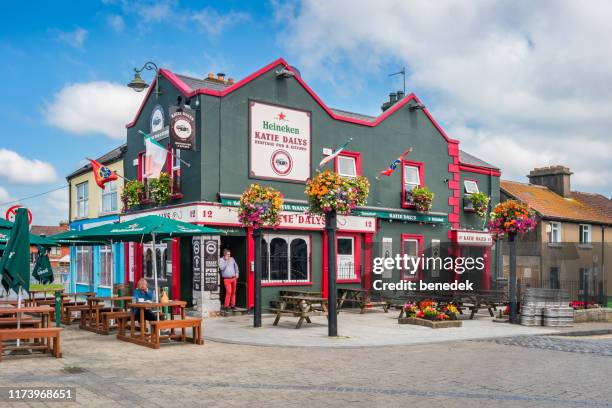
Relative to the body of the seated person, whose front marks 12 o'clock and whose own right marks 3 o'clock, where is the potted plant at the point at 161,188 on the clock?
The potted plant is roughly at 6 o'clock from the seated person.

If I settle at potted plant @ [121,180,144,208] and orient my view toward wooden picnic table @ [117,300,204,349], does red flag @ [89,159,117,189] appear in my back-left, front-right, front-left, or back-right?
back-right

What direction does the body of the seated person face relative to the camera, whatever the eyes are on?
toward the camera

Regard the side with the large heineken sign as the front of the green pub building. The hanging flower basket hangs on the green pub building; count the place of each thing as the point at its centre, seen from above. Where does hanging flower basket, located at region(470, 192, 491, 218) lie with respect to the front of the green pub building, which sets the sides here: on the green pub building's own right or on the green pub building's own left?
on the green pub building's own left

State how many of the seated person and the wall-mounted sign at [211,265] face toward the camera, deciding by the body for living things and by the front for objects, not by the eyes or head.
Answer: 2

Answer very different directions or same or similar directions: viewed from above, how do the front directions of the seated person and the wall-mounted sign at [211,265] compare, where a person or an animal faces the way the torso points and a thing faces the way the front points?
same or similar directions

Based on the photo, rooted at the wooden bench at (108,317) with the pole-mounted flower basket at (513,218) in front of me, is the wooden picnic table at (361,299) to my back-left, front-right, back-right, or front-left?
front-left

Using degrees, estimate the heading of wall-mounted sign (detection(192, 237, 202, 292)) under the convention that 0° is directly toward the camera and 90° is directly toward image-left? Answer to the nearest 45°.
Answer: approximately 45°
